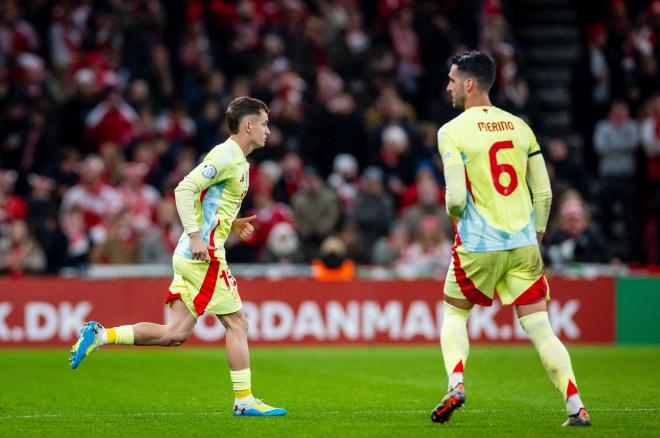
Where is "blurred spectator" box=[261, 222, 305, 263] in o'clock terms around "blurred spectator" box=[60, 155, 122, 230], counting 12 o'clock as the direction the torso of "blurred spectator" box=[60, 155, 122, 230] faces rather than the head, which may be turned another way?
"blurred spectator" box=[261, 222, 305, 263] is roughly at 10 o'clock from "blurred spectator" box=[60, 155, 122, 230].

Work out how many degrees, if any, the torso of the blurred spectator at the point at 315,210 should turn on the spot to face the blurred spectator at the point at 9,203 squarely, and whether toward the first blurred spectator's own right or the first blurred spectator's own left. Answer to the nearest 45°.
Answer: approximately 90° to the first blurred spectator's own right

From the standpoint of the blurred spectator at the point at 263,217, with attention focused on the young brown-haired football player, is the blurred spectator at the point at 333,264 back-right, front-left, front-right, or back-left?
front-left

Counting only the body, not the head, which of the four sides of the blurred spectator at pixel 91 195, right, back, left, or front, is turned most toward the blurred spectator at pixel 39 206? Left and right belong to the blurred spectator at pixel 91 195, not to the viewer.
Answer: right

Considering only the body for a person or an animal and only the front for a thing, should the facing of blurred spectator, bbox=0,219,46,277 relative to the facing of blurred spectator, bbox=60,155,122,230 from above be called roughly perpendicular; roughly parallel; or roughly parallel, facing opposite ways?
roughly parallel

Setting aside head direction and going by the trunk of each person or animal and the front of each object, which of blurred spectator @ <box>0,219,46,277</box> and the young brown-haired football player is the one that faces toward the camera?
the blurred spectator

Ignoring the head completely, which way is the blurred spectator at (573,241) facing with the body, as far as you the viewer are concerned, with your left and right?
facing the viewer

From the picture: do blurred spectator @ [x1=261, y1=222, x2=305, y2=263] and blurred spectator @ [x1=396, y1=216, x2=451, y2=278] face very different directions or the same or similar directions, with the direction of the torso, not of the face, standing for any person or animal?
same or similar directions

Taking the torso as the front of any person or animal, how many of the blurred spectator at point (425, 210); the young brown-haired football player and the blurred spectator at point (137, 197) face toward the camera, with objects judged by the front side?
2

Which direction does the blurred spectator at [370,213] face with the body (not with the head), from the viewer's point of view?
toward the camera

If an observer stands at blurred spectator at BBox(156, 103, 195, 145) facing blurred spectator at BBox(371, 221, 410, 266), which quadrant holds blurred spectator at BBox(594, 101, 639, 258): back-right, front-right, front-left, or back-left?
front-left

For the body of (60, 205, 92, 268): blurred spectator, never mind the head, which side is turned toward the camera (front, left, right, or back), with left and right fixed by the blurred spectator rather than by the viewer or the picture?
front

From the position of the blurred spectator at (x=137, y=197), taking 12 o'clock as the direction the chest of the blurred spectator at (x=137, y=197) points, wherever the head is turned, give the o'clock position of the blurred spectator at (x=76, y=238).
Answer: the blurred spectator at (x=76, y=238) is roughly at 2 o'clock from the blurred spectator at (x=137, y=197).

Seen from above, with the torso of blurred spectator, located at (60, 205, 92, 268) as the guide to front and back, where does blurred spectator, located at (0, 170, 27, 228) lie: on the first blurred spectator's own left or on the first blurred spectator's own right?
on the first blurred spectator's own right

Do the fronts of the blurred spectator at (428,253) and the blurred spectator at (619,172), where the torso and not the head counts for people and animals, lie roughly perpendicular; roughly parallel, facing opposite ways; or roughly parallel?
roughly parallel

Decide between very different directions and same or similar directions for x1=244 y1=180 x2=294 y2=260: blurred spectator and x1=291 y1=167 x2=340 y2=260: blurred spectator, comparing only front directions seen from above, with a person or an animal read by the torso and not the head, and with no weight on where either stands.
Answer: same or similar directions
